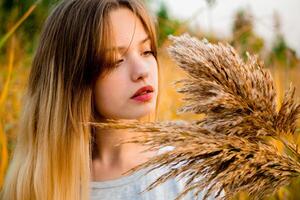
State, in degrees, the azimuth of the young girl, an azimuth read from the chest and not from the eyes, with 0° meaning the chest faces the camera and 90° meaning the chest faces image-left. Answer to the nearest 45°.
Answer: approximately 315°

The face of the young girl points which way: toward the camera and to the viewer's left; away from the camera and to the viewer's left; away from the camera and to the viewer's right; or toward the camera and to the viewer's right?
toward the camera and to the viewer's right
